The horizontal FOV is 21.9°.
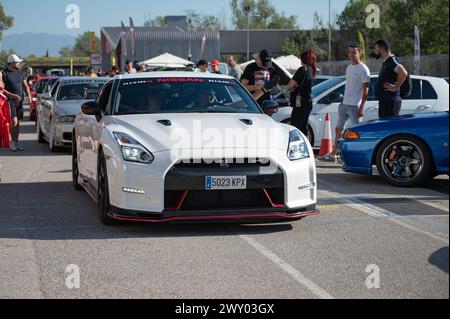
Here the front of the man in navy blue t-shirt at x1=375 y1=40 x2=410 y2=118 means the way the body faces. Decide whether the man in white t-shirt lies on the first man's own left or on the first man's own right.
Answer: on the first man's own right

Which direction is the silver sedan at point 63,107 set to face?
toward the camera

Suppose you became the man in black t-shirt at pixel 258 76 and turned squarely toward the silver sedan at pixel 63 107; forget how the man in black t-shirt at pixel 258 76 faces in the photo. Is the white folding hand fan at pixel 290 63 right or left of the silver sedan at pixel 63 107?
right

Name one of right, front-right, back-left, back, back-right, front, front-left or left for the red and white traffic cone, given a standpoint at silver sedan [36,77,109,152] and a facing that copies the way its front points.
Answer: front-left

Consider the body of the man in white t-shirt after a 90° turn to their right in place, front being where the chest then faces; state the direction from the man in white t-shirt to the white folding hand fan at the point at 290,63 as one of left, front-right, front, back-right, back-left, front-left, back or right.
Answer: front-right

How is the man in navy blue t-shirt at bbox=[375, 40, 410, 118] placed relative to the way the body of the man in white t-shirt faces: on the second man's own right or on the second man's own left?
on the second man's own left

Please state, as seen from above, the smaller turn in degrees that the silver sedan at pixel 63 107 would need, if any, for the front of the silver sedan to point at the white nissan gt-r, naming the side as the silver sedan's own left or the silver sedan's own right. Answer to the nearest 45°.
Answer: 0° — it already faces it

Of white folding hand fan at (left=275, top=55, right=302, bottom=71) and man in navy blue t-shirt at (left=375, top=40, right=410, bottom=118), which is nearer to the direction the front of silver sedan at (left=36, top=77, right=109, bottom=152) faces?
the man in navy blue t-shirt
